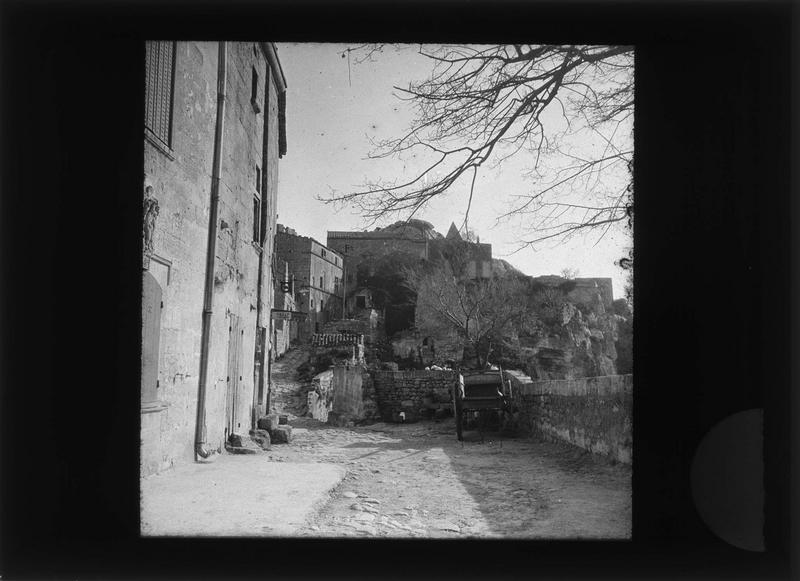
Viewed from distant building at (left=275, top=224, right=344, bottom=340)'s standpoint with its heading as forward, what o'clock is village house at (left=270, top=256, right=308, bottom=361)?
The village house is roughly at 2 o'clock from the distant building.

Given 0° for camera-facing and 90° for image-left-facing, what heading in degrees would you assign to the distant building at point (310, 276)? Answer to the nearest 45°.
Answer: approximately 315°

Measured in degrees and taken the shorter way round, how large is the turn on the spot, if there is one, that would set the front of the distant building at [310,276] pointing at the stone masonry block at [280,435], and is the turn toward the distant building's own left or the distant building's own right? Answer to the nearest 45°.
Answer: approximately 45° to the distant building's own right

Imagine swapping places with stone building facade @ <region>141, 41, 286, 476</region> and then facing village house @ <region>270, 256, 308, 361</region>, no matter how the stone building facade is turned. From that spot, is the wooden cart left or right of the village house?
right

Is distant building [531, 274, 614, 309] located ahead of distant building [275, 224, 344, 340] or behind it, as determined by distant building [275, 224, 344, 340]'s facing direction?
ahead

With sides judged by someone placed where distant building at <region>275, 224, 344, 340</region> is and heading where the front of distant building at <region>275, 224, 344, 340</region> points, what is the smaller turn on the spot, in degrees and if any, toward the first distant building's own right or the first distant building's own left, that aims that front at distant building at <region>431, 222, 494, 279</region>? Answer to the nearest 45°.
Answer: approximately 45° to the first distant building's own left

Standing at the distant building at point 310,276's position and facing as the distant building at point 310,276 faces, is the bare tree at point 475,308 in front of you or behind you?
in front

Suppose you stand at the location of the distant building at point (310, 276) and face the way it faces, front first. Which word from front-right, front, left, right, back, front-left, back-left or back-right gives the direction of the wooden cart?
front-right
